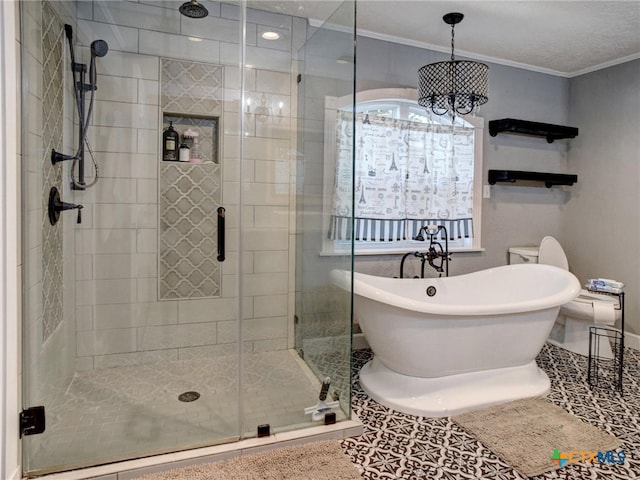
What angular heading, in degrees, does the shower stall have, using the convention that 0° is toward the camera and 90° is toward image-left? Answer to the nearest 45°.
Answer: approximately 0°

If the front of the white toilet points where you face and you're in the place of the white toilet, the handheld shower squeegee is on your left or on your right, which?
on your right

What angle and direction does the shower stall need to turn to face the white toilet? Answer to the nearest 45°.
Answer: approximately 90° to its left

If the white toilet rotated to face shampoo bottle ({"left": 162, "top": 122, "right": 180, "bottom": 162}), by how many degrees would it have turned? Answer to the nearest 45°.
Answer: approximately 90° to its right

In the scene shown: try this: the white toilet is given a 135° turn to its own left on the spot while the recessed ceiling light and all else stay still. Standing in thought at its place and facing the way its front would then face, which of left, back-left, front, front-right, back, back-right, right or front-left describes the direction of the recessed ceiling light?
back-left

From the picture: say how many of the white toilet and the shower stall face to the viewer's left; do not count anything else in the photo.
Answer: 0

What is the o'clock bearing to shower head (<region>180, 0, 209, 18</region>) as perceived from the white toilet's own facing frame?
The shower head is roughly at 3 o'clock from the white toilet.

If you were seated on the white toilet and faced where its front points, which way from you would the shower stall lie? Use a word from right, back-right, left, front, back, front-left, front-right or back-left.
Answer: right

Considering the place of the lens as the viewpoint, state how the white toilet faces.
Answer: facing the viewer and to the right of the viewer
